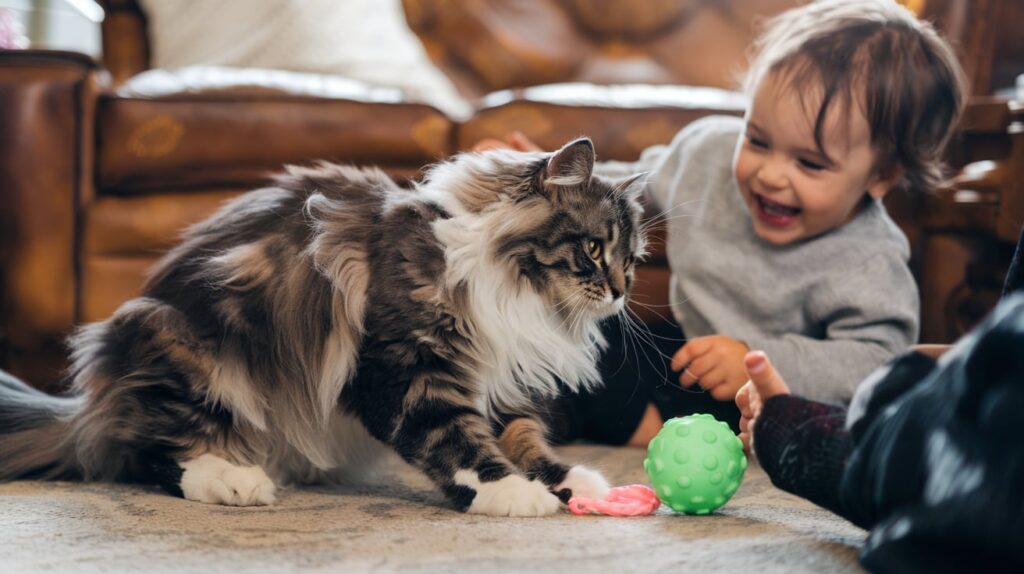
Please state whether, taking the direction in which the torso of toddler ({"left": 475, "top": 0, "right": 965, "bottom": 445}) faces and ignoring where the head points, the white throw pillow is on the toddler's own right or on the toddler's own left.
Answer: on the toddler's own right

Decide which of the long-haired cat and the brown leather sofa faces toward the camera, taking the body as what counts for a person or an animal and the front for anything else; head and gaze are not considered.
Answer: the brown leather sofa

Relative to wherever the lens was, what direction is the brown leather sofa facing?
facing the viewer

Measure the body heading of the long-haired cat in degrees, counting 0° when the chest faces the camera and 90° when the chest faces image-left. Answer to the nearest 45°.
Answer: approximately 270°

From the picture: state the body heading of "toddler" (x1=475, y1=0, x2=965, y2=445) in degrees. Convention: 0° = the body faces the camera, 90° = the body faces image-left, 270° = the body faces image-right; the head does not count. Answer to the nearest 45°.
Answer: approximately 45°

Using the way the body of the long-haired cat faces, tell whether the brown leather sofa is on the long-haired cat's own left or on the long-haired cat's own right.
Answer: on the long-haired cat's own left

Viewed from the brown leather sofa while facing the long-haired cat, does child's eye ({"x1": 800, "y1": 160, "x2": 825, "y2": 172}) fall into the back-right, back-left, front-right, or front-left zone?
front-left

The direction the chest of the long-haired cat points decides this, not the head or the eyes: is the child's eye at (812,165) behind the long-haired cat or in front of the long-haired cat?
in front

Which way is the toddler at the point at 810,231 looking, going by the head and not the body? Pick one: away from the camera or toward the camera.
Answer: toward the camera

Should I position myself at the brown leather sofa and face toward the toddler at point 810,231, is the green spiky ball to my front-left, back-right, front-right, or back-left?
front-right

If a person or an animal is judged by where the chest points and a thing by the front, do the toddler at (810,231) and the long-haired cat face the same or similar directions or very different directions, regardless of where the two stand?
very different directions
